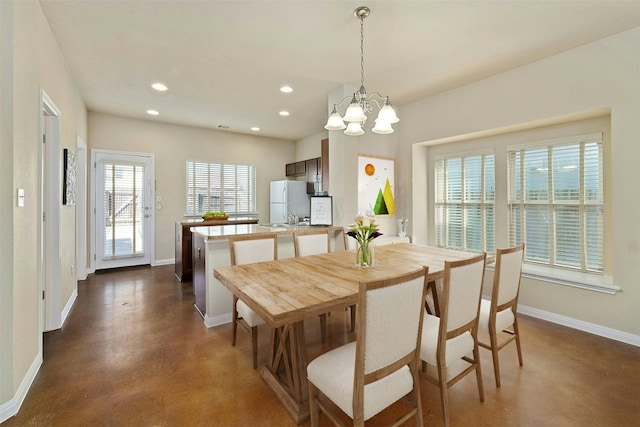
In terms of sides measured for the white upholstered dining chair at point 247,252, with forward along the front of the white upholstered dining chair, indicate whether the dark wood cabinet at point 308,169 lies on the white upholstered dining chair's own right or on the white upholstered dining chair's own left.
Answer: on the white upholstered dining chair's own left

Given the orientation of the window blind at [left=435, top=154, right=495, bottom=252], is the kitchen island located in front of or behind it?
in front

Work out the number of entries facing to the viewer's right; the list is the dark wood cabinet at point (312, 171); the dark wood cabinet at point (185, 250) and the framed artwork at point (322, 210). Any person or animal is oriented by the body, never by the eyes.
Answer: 0

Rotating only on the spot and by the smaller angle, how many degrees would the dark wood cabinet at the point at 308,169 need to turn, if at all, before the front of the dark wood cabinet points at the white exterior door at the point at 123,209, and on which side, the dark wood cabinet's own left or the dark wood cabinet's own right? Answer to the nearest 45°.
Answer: approximately 45° to the dark wood cabinet's own right

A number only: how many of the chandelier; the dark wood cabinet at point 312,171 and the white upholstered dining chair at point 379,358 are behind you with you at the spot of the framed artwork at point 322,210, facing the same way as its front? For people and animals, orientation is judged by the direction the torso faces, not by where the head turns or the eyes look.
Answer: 1

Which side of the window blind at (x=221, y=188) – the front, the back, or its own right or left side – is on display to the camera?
front

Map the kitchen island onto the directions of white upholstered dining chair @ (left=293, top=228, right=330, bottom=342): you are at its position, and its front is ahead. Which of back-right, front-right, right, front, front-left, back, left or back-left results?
back-right

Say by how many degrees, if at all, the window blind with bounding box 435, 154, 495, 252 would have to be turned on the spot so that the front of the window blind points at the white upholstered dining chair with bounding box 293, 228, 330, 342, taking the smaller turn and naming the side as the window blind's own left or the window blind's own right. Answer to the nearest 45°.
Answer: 0° — it already faces it

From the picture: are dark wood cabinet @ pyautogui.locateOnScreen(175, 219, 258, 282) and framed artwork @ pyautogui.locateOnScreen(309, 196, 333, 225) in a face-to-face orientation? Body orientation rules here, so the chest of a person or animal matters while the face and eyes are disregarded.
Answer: no

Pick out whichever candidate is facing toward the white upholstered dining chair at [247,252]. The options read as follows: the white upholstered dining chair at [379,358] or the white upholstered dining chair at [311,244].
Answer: the white upholstered dining chair at [379,358]

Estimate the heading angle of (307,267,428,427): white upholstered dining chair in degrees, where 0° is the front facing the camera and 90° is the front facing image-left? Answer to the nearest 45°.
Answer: approximately 135°

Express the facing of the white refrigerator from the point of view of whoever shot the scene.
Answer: facing the viewer and to the left of the viewer

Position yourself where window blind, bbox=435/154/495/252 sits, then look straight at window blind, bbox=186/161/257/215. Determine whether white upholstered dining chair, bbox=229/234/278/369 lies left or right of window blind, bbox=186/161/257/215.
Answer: left

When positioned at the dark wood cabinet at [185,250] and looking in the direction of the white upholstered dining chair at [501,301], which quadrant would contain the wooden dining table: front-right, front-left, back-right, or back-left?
front-right

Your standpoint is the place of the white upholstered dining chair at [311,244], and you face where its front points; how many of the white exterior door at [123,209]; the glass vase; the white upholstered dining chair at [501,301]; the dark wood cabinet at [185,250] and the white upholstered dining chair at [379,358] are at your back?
2

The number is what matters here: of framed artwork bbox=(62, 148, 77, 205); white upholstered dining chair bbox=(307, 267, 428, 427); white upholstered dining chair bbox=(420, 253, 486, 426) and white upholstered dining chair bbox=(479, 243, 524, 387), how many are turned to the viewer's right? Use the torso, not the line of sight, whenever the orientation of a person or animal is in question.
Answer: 1

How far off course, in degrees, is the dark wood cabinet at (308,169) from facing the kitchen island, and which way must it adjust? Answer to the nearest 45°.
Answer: approximately 45° to its left

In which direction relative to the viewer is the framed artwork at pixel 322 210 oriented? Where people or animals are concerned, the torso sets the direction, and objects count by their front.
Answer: toward the camera

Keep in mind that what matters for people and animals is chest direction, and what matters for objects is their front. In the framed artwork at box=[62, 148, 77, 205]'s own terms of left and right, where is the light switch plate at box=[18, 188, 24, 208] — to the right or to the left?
on its right

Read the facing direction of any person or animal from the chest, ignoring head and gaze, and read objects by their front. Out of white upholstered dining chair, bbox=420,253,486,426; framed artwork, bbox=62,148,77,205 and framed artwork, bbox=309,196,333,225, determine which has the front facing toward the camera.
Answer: framed artwork, bbox=309,196,333,225
